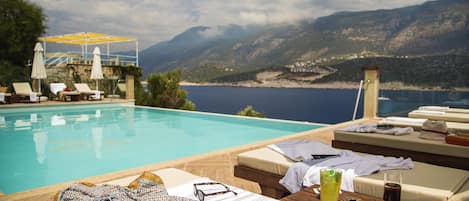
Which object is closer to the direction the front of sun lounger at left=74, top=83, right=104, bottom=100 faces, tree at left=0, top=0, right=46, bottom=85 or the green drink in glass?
the green drink in glass

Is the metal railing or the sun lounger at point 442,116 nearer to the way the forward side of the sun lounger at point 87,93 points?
the sun lounger

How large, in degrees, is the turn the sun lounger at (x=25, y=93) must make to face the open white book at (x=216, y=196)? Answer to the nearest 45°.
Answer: approximately 45° to its right

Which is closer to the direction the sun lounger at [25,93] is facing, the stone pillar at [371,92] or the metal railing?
the stone pillar

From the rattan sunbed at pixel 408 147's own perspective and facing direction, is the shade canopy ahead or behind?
ahead

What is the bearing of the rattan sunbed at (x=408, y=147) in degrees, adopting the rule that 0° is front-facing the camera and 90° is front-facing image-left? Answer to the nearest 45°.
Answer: approximately 135°

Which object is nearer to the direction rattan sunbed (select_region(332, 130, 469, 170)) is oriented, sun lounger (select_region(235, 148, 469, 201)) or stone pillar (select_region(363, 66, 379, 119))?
the stone pillar

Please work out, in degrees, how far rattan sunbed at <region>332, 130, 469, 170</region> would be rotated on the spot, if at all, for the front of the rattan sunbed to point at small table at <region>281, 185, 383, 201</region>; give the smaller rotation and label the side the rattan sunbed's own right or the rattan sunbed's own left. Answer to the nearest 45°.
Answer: approximately 135° to the rattan sunbed's own left

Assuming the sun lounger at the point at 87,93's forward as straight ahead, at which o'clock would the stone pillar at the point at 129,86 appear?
The stone pillar is roughly at 10 o'clock from the sun lounger.

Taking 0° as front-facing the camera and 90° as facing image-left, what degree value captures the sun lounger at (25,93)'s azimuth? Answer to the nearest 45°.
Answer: approximately 315°

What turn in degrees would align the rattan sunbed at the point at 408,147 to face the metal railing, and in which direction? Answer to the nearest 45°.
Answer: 0° — it already faces it

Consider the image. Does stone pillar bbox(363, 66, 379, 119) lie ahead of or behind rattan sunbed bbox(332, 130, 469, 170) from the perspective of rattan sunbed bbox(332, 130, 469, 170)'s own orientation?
ahead

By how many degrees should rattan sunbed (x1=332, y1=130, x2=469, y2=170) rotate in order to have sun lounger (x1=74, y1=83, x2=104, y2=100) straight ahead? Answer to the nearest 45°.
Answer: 0° — it already faces it

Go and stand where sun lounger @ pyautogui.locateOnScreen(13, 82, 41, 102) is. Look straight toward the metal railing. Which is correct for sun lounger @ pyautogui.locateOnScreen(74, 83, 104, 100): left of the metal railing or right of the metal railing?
right
